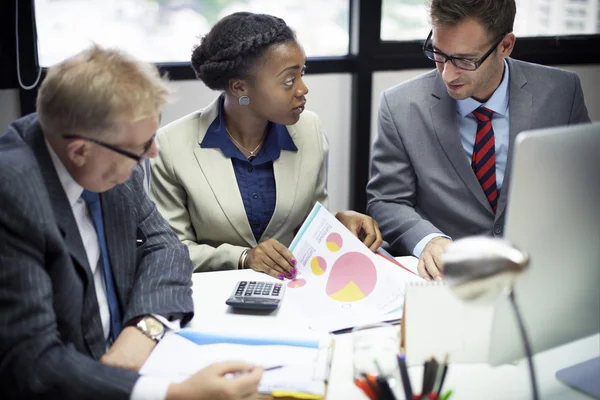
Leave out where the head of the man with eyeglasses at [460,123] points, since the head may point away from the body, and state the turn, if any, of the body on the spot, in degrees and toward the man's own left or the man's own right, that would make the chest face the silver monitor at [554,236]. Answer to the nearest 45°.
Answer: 0° — they already face it

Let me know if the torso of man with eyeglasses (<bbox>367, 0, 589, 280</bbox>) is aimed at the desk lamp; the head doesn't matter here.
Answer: yes

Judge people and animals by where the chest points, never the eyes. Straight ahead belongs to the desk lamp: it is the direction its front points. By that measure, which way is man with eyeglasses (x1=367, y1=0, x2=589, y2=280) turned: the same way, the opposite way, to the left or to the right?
to the left

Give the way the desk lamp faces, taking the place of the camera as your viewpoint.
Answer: facing to the left of the viewer

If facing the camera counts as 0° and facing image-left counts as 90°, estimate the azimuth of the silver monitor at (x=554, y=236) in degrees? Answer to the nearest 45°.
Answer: approximately 135°

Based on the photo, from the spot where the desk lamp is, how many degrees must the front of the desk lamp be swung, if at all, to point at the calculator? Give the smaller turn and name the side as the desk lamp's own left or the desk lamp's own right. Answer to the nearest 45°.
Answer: approximately 45° to the desk lamp's own right

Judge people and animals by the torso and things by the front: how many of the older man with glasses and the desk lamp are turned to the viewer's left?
1

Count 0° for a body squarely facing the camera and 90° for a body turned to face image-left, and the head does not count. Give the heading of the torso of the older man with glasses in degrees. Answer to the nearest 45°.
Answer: approximately 315°
